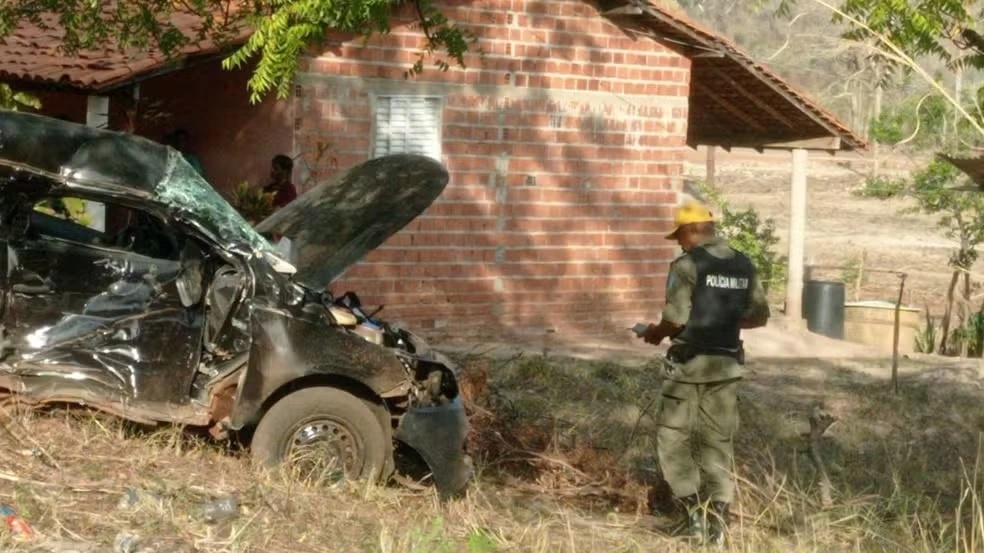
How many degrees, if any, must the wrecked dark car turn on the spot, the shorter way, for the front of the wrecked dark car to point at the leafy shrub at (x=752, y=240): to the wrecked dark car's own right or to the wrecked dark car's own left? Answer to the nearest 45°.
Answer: approximately 45° to the wrecked dark car's own left

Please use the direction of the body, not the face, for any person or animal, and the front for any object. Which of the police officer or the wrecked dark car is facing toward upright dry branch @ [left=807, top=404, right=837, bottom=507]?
the wrecked dark car

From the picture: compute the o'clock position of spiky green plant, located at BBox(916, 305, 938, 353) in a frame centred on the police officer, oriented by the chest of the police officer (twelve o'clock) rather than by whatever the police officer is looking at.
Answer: The spiky green plant is roughly at 2 o'clock from the police officer.

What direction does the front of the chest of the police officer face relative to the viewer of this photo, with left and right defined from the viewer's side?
facing away from the viewer and to the left of the viewer

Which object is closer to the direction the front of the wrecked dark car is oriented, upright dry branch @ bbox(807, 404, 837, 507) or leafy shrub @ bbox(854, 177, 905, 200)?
the upright dry branch

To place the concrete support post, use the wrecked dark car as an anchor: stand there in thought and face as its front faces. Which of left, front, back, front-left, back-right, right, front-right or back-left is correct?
front-left

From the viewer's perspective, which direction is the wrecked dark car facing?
to the viewer's right

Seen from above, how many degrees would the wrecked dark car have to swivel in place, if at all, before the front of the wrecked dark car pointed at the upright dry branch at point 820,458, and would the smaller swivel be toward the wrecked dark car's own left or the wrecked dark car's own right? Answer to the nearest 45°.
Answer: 0° — it already faces it

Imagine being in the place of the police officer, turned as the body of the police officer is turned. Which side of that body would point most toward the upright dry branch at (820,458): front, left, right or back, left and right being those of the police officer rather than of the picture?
right

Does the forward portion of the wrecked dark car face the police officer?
yes

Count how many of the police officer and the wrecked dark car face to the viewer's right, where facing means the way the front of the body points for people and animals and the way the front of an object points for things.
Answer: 1

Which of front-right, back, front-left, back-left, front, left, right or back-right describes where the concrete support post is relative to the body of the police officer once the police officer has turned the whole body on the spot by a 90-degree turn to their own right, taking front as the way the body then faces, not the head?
front-left

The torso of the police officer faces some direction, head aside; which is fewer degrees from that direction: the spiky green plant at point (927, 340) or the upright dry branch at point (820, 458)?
the spiky green plant
